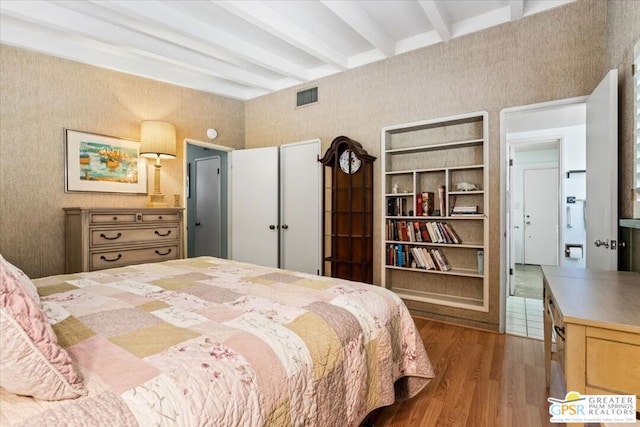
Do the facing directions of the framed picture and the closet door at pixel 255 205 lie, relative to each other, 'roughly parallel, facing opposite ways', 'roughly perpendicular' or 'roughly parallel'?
roughly perpendicular

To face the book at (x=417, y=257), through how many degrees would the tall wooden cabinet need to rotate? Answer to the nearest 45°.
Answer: approximately 135° to its left

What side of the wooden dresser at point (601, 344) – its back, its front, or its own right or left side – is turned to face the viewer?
left

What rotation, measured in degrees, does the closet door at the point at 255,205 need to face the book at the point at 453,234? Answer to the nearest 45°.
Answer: approximately 90° to its left

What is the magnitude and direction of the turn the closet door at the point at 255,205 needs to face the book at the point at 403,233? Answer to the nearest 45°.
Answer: approximately 90° to its left

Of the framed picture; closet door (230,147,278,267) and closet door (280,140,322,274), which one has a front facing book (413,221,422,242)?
the framed picture

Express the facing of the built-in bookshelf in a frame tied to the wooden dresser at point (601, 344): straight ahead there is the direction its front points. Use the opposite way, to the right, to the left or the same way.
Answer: to the left
